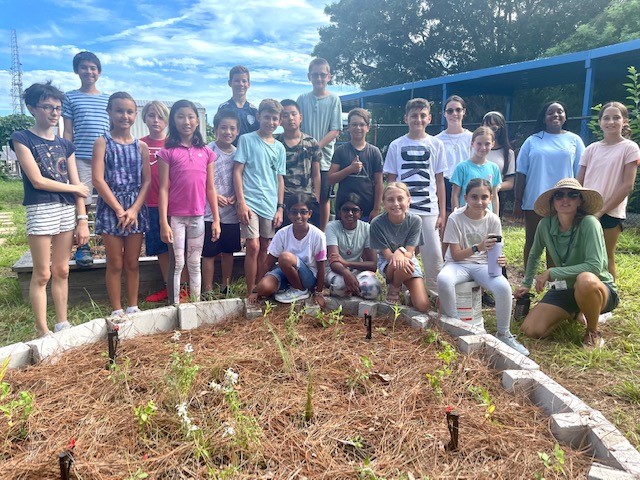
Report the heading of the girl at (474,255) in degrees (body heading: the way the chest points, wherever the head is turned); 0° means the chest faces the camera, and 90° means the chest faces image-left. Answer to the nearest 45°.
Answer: approximately 0°

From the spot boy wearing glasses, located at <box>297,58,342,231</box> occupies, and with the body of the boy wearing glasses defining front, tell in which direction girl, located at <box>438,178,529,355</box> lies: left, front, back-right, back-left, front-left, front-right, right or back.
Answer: front-left

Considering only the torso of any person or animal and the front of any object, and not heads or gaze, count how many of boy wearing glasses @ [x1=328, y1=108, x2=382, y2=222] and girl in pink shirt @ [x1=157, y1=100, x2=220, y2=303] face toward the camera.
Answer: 2

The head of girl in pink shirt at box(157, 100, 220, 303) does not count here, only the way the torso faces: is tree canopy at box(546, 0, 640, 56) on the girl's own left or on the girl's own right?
on the girl's own left

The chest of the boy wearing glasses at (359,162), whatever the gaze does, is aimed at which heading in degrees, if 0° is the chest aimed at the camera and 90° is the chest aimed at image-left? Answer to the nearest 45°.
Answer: approximately 0°

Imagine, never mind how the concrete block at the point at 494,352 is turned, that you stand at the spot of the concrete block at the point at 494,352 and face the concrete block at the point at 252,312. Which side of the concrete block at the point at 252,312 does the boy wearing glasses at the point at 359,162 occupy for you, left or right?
right

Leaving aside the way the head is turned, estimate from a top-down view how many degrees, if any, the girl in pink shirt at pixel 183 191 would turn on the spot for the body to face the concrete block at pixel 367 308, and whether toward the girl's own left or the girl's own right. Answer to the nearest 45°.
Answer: approximately 45° to the girl's own left

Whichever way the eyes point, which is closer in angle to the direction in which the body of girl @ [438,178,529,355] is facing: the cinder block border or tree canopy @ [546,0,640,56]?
the cinder block border

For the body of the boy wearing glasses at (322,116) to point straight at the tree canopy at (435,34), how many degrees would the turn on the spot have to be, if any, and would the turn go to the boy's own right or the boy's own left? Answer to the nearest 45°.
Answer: approximately 180°
